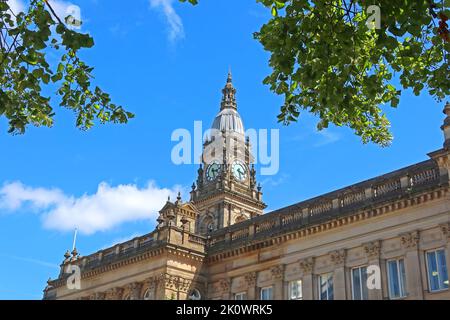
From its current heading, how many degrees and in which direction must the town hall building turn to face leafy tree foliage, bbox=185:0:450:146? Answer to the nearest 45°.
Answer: approximately 45° to its left

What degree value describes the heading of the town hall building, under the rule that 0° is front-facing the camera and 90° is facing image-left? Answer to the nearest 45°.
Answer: approximately 45°
